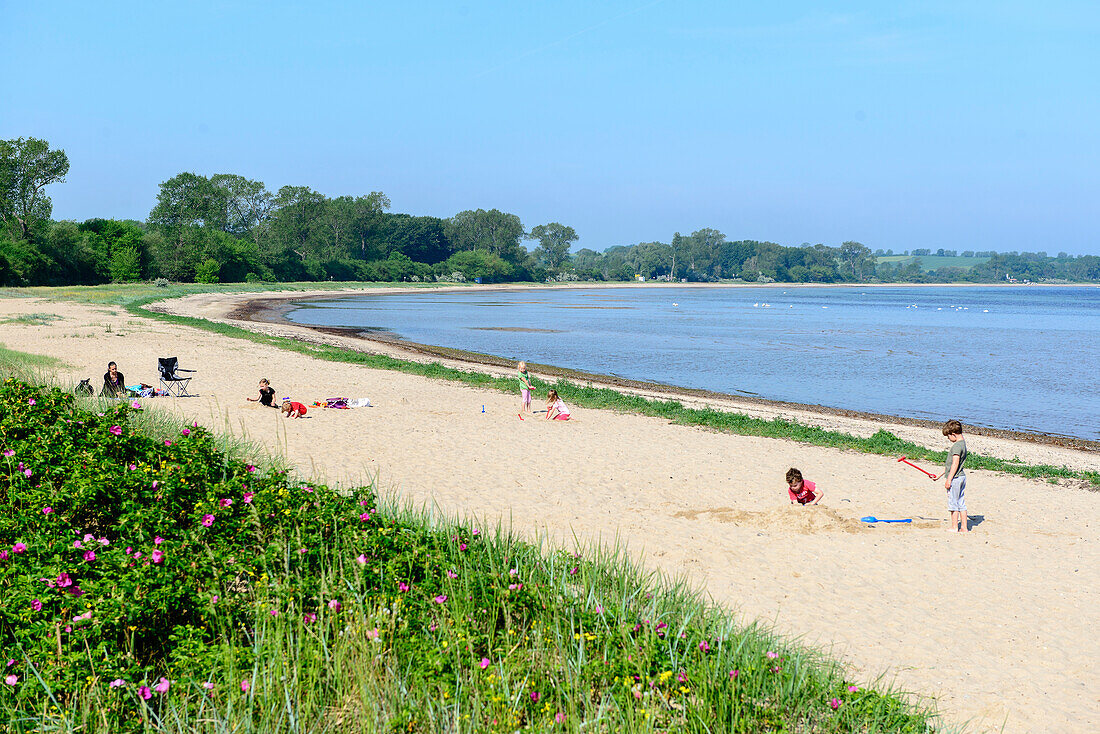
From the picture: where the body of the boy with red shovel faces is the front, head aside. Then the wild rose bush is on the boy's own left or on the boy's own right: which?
on the boy's own left

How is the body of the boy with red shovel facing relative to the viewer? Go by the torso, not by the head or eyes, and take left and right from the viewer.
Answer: facing to the left of the viewer

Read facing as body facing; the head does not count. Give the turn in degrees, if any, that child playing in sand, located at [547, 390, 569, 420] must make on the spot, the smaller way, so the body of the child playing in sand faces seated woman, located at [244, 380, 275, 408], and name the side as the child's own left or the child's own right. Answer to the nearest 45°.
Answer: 0° — they already face them

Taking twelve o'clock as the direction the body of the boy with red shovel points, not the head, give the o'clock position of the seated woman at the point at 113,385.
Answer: The seated woman is roughly at 12 o'clock from the boy with red shovel.

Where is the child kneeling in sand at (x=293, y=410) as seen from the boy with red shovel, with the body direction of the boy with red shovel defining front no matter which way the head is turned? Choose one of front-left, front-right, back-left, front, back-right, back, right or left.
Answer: front

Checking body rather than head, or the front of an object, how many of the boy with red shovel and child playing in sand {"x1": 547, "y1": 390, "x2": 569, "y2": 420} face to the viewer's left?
2

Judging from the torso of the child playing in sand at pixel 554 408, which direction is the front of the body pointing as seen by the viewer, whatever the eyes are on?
to the viewer's left

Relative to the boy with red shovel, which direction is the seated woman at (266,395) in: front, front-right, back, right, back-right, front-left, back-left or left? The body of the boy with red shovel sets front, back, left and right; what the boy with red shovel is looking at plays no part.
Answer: front

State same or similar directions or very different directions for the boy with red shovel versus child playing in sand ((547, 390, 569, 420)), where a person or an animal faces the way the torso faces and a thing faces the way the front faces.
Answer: same or similar directions

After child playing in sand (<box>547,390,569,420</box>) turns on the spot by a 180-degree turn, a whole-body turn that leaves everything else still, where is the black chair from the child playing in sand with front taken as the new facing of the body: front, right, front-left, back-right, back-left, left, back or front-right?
back

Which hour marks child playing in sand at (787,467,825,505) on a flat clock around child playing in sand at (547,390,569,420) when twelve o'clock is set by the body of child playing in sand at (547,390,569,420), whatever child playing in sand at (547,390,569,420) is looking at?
child playing in sand at (787,467,825,505) is roughly at 8 o'clock from child playing in sand at (547,390,569,420).

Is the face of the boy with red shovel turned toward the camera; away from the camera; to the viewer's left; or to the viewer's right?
to the viewer's left

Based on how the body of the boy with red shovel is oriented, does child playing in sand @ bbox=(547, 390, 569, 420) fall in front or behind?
in front

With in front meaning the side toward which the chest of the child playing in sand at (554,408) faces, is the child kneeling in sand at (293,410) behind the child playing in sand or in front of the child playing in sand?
in front
